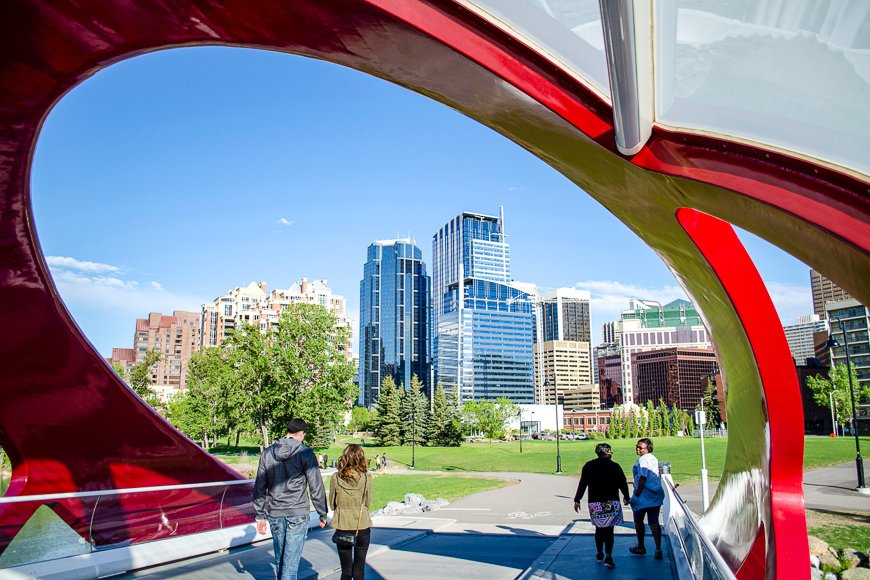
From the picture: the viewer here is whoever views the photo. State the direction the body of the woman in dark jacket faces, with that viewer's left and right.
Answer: facing away from the viewer

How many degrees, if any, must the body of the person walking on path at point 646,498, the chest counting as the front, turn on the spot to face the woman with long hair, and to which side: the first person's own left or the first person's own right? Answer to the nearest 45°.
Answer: approximately 90° to the first person's own left

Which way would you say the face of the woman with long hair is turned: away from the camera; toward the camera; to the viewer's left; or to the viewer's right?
away from the camera

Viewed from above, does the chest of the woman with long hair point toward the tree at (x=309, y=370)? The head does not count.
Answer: yes

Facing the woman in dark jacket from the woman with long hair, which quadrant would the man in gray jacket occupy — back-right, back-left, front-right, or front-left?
back-left

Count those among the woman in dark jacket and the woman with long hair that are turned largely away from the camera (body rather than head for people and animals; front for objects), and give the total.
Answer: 2

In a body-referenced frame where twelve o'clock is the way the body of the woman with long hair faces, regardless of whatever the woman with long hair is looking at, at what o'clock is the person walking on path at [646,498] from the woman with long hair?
The person walking on path is roughly at 2 o'clock from the woman with long hair.

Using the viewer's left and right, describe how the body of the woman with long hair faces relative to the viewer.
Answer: facing away from the viewer

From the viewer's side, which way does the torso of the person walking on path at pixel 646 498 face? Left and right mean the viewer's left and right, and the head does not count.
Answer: facing away from the viewer and to the left of the viewer

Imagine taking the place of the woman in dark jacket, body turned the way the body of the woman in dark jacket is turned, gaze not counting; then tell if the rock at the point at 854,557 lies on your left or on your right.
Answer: on your right

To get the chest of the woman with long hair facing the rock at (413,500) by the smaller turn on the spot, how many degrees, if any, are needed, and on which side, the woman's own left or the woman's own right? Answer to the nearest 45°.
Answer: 0° — they already face it
